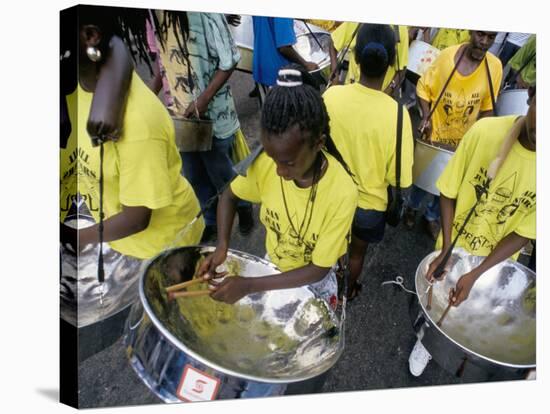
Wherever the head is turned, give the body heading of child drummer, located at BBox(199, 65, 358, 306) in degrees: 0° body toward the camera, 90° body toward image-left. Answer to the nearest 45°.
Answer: approximately 45°

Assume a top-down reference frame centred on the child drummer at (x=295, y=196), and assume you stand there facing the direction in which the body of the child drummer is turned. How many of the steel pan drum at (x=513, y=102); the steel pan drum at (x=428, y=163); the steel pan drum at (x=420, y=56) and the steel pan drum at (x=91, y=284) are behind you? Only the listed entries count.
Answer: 3

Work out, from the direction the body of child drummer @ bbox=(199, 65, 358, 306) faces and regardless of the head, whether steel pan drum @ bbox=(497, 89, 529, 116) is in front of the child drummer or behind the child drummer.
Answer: behind

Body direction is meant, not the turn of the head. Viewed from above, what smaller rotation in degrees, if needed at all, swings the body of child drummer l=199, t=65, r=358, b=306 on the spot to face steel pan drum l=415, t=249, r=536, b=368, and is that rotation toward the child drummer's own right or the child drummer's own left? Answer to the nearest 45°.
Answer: approximately 135° to the child drummer's own left

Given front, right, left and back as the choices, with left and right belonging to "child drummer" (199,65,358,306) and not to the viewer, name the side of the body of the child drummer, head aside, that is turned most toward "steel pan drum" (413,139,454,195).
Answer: back

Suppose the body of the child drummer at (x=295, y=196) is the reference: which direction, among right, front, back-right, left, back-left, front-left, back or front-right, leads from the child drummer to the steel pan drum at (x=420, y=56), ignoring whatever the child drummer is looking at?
back

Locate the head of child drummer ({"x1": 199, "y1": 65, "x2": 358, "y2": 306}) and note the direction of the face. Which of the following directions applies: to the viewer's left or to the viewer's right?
to the viewer's left
